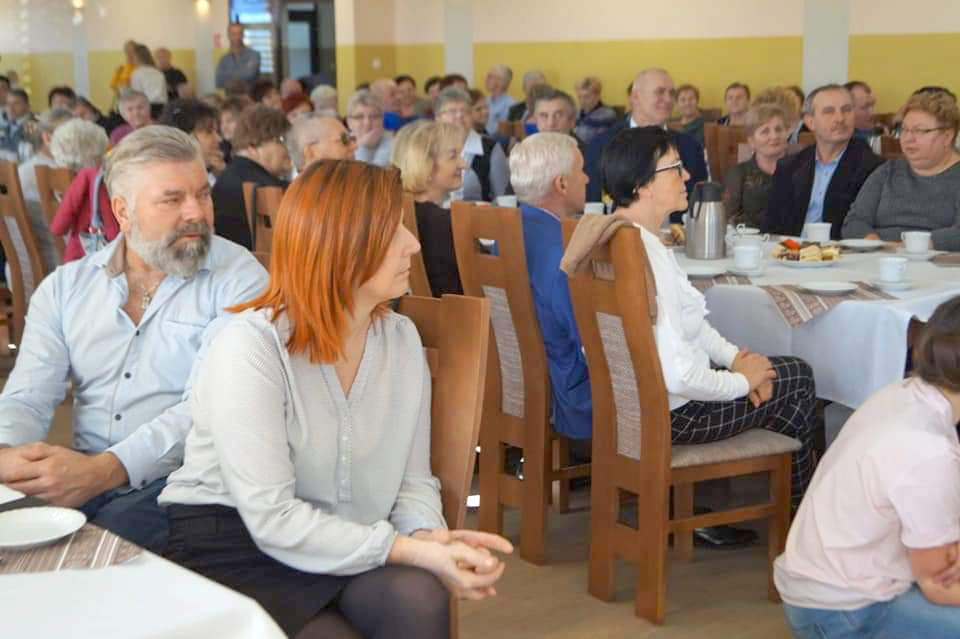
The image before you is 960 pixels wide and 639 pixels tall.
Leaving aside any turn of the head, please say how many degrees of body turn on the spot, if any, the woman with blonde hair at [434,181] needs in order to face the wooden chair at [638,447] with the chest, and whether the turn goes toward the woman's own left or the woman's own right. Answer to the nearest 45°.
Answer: approximately 90° to the woman's own right

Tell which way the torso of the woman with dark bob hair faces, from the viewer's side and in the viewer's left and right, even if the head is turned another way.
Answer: facing to the right of the viewer

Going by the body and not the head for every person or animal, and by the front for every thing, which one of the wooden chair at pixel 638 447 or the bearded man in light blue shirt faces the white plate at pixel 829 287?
the wooden chair

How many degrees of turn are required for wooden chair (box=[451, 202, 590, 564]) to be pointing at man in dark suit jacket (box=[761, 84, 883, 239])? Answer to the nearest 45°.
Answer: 0° — it already faces them

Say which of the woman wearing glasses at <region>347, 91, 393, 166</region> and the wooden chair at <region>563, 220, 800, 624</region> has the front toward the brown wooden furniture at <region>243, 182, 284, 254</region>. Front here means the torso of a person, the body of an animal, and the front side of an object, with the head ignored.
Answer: the woman wearing glasses

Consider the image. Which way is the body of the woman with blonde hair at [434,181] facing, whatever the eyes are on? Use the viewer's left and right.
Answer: facing to the right of the viewer

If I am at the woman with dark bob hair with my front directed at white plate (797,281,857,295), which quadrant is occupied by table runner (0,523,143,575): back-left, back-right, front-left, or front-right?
back-right

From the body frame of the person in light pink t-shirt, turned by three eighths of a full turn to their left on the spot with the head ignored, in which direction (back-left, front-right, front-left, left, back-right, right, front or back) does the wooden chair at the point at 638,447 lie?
front

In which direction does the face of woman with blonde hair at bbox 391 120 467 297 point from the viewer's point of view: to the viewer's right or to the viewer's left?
to the viewer's right

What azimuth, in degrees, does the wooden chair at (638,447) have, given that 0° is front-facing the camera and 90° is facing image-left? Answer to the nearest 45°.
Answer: approximately 225°
